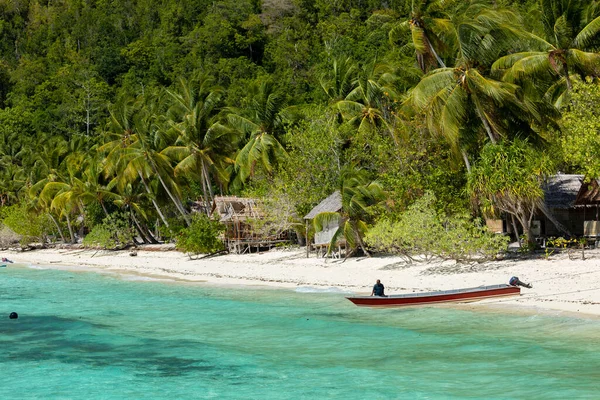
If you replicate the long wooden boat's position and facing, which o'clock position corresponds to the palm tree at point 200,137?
The palm tree is roughly at 2 o'clock from the long wooden boat.

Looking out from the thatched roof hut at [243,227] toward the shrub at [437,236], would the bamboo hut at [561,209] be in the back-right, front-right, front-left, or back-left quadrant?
front-left

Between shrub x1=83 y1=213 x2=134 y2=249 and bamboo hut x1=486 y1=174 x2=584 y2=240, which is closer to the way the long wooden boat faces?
the shrub

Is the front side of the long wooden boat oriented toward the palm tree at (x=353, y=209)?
no

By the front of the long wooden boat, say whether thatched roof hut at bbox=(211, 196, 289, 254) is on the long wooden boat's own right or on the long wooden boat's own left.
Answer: on the long wooden boat's own right

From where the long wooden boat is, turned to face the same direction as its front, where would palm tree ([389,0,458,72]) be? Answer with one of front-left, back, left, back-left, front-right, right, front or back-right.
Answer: right

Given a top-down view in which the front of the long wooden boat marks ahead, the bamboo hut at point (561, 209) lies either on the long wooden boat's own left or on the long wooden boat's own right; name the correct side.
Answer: on the long wooden boat's own right

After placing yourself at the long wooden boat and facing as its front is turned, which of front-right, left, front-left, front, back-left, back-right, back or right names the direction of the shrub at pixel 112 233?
front-right

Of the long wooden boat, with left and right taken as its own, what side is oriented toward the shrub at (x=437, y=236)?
right

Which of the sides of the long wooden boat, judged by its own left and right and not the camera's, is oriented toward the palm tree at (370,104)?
right

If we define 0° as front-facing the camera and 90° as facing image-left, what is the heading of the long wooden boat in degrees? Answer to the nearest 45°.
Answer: approximately 90°

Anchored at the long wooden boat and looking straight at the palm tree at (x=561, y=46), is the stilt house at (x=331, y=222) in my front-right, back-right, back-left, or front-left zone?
front-left

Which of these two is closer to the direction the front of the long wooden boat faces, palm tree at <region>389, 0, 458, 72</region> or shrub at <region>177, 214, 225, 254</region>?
the shrub

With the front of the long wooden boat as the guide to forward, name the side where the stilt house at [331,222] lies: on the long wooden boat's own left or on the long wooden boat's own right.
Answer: on the long wooden boat's own right
